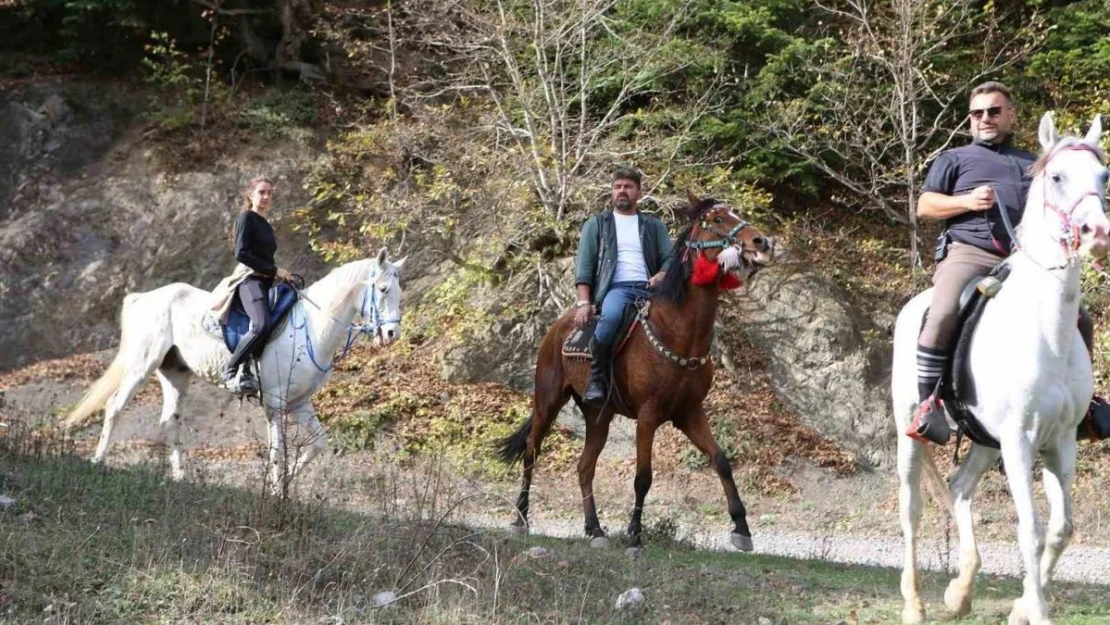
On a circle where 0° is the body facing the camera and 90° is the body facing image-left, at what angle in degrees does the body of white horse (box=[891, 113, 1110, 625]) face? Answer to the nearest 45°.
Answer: approximately 315°

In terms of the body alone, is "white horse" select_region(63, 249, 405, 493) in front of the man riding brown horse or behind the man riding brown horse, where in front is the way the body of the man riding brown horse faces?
behind

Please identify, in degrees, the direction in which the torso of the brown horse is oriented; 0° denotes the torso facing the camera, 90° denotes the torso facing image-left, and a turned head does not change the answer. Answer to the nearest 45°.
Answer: approximately 315°

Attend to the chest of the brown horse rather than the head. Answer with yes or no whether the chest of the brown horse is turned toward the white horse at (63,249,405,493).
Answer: no

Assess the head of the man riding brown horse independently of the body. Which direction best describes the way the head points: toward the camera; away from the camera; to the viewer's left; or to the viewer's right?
toward the camera

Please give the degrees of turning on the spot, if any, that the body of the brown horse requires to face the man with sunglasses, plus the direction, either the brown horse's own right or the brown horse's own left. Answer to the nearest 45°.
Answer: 0° — it already faces them

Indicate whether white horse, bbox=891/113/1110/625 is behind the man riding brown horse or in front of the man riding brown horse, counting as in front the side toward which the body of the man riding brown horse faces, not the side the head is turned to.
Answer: in front

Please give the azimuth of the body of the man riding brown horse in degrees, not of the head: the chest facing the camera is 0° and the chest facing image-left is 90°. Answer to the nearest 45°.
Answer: approximately 315°
